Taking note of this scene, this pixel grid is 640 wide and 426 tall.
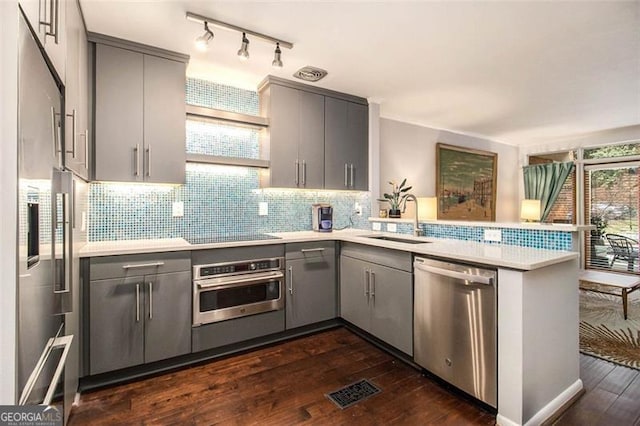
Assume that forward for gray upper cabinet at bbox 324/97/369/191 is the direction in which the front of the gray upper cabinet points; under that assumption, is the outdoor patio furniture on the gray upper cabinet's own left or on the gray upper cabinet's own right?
on the gray upper cabinet's own left

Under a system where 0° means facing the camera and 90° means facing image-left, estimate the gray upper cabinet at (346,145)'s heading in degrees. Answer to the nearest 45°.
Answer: approximately 315°

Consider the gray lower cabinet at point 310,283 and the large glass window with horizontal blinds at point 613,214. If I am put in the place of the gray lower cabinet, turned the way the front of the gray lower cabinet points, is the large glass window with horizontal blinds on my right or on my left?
on my left

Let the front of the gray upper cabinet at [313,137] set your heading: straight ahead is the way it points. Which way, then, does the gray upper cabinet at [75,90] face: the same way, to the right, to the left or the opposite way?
to the left

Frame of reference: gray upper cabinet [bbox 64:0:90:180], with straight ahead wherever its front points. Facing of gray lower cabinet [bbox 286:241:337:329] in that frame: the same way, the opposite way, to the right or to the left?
to the right

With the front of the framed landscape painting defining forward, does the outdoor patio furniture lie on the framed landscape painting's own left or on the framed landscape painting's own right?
on the framed landscape painting's own left

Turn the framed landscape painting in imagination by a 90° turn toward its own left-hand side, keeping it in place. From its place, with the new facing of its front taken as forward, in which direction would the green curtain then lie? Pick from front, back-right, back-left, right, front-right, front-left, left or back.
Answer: front

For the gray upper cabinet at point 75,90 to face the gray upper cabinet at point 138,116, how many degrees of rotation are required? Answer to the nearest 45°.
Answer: approximately 45° to its left

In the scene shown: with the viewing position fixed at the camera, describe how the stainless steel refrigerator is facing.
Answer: facing to the right of the viewer

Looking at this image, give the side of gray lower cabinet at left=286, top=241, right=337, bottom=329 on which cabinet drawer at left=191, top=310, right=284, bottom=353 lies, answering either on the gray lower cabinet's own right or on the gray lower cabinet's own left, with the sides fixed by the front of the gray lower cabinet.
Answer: on the gray lower cabinet's own right

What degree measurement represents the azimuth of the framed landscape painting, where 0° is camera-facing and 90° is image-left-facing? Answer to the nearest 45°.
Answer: approximately 315°

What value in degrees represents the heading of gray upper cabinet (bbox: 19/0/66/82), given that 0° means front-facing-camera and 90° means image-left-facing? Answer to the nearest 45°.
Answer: approximately 270°
